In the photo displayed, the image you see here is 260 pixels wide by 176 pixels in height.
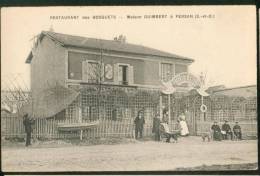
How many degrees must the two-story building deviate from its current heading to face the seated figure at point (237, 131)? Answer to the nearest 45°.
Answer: approximately 45° to its left

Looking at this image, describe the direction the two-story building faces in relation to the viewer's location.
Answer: facing the viewer and to the right of the viewer

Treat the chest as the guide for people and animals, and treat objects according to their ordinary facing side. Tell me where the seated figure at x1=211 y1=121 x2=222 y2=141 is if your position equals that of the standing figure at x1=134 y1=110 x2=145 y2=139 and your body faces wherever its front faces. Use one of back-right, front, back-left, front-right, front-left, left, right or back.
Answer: left

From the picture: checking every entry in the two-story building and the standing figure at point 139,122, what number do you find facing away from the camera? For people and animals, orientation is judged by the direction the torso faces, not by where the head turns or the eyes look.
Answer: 0

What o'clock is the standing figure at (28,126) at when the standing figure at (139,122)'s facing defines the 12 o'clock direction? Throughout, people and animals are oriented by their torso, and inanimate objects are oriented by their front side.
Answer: the standing figure at (28,126) is roughly at 3 o'clock from the standing figure at (139,122).

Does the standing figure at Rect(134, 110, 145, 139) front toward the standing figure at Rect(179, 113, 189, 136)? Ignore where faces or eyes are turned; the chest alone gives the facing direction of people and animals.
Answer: no

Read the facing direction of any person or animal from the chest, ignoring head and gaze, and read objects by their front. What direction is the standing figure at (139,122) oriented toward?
toward the camera

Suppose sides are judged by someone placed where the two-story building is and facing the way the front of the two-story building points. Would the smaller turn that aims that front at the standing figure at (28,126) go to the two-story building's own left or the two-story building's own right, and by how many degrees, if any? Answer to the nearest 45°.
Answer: approximately 45° to the two-story building's own right
